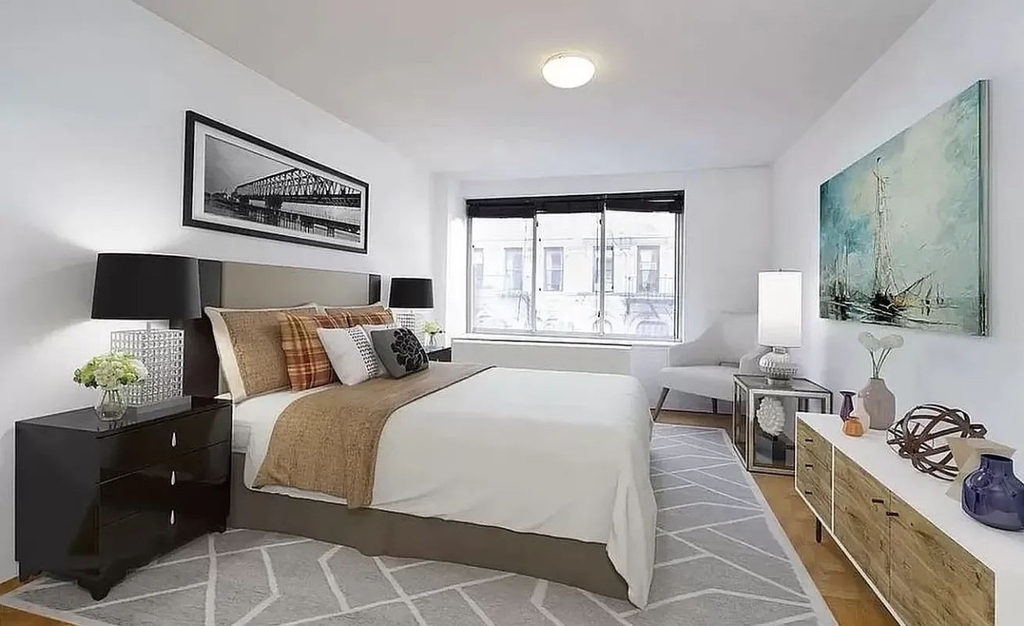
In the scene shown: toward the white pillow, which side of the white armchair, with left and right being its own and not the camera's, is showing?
front

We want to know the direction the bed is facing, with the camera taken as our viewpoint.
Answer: facing the viewer and to the right of the viewer

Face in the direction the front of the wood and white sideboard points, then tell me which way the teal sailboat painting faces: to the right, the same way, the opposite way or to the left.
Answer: the same way

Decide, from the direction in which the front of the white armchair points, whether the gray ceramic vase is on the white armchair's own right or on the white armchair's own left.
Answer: on the white armchair's own left

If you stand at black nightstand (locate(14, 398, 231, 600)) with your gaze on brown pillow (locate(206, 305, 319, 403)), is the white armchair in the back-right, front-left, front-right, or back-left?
front-right

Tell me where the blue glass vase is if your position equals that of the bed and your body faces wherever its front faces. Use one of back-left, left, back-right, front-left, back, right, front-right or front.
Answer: front

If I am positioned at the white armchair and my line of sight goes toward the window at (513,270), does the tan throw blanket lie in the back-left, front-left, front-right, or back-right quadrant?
front-left

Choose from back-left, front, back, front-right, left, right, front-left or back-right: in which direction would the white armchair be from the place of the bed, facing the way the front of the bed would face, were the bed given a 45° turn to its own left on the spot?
front-left

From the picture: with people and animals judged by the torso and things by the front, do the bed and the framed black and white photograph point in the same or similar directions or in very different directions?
same or similar directions

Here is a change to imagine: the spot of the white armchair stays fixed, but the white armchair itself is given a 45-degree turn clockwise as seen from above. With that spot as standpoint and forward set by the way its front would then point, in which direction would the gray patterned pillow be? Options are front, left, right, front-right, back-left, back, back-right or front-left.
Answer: front-left

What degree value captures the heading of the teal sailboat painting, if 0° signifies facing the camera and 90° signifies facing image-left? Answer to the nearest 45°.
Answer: approximately 45°

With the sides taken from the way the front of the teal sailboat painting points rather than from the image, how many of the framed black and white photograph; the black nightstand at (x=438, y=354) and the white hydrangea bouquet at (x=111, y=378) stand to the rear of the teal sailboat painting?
0

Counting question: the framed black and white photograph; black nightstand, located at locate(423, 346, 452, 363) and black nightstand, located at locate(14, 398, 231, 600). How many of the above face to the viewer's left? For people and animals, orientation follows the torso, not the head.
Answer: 0

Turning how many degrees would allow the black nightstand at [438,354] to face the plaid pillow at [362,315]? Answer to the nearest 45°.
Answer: approximately 90° to its right

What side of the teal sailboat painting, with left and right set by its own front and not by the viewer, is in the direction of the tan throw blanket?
front
